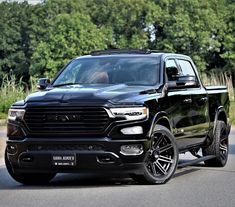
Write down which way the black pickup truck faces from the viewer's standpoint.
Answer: facing the viewer and to the left of the viewer
